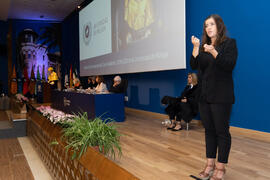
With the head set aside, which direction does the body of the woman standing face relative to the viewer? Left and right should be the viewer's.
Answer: facing the viewer and to the left of the viewer

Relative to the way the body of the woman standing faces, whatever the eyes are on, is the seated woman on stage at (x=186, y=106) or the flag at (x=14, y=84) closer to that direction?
the flag

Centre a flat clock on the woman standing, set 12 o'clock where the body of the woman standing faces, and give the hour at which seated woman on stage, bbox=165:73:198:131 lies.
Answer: The seated woman on stage is roughly at 4 o'clock from the woman standing.

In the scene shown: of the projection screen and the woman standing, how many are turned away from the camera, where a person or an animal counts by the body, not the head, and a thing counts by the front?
0

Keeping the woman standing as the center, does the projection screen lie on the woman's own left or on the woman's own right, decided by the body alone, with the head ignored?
on the woman's own right

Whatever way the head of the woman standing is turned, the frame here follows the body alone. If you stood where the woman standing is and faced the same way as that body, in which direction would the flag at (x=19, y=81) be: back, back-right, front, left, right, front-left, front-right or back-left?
right

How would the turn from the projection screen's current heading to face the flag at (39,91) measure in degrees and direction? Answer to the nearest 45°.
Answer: approximately 90° to its right

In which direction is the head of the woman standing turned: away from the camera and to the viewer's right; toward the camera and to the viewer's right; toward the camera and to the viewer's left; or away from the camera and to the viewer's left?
toward the camera and to the viewer's left

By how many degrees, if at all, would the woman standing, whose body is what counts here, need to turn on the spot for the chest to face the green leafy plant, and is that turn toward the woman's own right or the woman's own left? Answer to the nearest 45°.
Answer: approximately 45° to the woman's own right

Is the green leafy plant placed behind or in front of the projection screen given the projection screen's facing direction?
in front

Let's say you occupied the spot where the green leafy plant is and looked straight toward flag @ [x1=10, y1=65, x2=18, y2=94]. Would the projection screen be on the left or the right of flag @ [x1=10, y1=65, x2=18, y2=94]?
right
